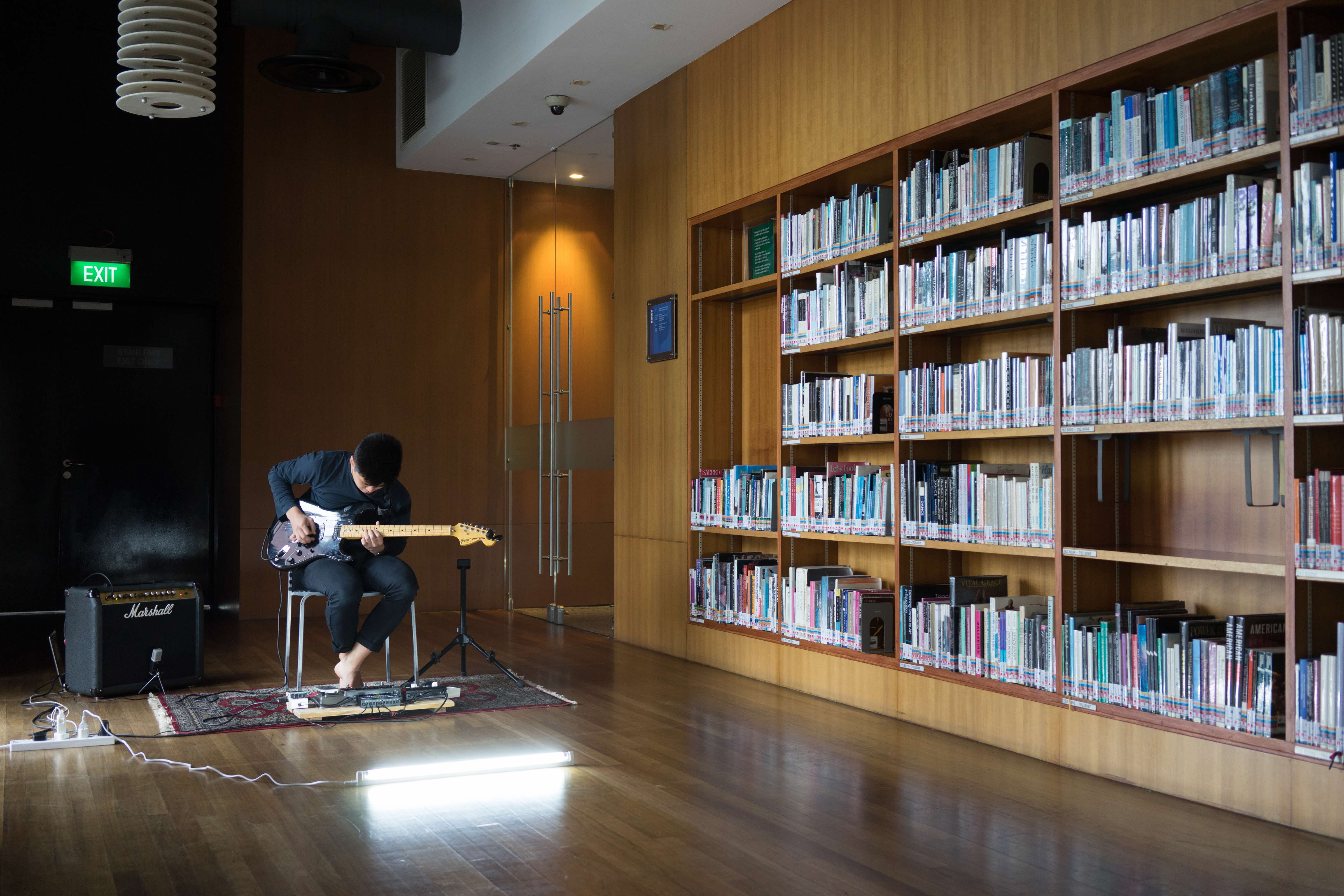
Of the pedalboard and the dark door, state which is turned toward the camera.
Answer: the dark door

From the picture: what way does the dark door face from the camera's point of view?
toward the camera

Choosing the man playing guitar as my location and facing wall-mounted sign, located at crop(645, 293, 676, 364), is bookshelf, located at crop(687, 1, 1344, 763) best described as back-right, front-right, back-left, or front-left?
front-right

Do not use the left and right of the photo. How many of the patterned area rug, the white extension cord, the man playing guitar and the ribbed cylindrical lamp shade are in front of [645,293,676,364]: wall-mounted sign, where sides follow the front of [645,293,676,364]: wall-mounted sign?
4

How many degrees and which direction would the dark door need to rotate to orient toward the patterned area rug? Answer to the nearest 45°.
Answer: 0° — it already faces it

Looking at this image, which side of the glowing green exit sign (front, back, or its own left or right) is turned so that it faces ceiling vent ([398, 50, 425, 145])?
left

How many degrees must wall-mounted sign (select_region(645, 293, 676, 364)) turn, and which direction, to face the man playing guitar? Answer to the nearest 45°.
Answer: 0° — it already faces them

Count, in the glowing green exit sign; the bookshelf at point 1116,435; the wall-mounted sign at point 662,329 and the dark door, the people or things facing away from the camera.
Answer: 0

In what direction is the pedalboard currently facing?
away from the camera

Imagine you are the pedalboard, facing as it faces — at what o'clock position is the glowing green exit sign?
The glowing green exit sign is roughly at 11 o'clock from the pedalboard.

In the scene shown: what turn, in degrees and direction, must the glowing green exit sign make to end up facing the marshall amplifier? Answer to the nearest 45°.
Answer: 0° — it already faces it

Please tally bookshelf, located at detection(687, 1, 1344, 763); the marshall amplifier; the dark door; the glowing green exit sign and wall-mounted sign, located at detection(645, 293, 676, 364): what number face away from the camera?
0

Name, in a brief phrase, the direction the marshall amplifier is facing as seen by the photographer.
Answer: facing the viewer and to the right of the viewer

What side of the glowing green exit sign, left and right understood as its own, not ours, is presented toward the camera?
front

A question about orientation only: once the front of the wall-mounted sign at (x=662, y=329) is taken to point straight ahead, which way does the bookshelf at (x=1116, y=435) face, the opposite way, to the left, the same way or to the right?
the same way

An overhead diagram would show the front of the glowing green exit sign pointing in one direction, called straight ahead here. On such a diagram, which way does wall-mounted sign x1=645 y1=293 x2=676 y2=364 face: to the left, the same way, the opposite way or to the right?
to the right

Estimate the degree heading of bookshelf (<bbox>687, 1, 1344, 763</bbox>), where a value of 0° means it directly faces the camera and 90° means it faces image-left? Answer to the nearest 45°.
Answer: approximately 45°
